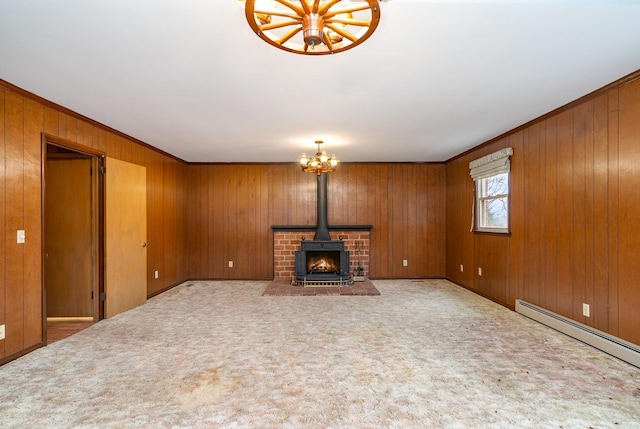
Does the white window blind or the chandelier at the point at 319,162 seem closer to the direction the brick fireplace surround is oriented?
the chandelier

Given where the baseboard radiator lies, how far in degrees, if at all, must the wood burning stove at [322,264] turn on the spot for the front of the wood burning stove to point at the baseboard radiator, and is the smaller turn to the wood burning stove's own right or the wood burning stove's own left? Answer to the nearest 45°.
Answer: approximately 45° to the wood burning stove's own left

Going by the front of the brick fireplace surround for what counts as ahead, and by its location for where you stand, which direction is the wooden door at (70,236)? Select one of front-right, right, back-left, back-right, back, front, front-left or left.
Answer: front-right

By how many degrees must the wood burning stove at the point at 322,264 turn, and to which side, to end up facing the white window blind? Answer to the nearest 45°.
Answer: approximately 45° to its left

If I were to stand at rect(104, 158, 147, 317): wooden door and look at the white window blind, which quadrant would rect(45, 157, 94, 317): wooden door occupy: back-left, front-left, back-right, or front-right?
back-right

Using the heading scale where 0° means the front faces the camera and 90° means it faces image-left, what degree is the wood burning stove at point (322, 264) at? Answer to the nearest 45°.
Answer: approximately 0°

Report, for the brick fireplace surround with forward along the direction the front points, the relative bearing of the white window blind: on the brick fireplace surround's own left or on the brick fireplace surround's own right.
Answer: on the brick fireplace surround's own left

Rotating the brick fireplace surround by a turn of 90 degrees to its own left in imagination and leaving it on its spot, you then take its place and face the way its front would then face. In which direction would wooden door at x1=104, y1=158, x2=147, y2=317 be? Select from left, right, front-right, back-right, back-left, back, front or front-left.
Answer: back-right

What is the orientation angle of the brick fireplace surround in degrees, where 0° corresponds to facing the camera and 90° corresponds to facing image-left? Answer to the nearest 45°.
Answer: approximately 0°
